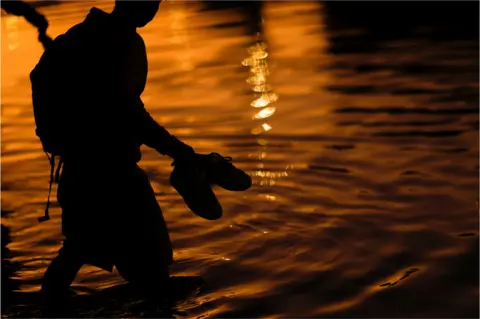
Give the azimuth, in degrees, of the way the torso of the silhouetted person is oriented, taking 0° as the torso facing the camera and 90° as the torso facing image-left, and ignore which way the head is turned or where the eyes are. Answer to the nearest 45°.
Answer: approximately 270°
